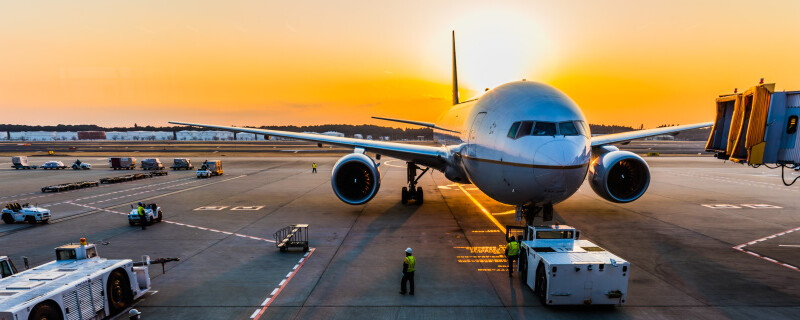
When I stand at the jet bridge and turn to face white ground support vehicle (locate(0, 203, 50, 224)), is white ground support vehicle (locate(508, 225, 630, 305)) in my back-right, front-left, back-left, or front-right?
front-left

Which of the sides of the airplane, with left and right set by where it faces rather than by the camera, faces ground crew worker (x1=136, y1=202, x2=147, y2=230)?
right

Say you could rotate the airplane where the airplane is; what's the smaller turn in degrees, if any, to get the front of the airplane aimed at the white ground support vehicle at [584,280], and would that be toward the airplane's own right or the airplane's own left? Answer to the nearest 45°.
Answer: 0° — it already faces it

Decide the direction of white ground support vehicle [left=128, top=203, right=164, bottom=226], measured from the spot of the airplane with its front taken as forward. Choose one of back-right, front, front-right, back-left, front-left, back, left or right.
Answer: right

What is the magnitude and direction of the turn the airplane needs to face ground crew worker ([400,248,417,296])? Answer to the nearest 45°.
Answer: approximately 45° to its right

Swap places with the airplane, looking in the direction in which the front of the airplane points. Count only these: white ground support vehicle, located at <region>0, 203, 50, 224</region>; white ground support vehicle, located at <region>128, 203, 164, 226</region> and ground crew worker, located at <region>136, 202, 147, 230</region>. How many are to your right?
3

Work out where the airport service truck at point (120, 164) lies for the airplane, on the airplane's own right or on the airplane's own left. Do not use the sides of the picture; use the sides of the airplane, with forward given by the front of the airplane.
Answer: on the airplane's own right

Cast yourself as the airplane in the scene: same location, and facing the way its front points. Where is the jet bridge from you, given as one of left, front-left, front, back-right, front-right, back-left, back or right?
left

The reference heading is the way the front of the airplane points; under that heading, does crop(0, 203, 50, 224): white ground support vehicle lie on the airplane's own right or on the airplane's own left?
on the airplane's own right

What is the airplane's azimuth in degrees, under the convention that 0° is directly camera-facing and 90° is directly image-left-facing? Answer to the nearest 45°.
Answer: approximately 0°

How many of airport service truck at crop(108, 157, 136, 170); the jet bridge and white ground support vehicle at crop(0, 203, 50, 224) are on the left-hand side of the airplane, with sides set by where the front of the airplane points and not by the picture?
1

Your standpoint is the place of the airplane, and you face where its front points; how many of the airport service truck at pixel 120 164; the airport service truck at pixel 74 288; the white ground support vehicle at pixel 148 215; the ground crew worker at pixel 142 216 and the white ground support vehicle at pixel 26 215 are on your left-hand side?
0

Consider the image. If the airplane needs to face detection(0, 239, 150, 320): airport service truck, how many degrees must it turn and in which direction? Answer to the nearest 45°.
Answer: approximately 45° to its right

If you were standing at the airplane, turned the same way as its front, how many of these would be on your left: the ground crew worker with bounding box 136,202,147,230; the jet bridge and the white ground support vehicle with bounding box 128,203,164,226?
1
